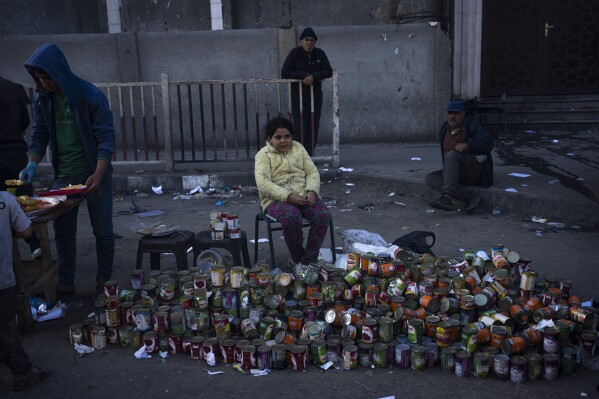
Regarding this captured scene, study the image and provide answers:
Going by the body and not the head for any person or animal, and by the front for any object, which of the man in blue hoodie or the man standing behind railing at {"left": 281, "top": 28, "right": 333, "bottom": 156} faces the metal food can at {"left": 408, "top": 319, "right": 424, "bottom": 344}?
the man standing behind railing

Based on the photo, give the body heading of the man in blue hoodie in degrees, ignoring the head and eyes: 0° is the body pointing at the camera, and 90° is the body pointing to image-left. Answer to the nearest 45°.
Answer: approximately 45°

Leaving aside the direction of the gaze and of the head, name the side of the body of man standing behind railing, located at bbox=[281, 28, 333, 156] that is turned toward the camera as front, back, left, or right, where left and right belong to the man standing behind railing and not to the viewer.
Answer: front

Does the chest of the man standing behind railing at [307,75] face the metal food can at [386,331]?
yes

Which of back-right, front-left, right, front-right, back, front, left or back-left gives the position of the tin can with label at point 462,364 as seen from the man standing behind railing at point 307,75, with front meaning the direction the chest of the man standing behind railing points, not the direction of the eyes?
front

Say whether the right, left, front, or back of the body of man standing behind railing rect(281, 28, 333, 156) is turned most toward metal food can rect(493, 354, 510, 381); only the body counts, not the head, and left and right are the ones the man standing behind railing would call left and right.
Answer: front

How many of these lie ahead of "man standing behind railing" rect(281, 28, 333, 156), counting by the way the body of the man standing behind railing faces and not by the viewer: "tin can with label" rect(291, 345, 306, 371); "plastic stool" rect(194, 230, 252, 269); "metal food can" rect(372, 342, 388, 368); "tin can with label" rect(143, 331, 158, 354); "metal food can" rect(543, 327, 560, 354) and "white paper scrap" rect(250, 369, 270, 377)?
6

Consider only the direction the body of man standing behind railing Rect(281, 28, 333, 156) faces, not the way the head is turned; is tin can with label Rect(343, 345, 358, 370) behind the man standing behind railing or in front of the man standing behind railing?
in front

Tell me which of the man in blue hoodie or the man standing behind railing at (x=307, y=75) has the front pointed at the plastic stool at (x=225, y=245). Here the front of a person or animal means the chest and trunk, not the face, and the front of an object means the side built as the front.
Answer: the man standing behind railing

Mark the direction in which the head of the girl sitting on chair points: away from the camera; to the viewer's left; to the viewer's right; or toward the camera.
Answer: toward the camera

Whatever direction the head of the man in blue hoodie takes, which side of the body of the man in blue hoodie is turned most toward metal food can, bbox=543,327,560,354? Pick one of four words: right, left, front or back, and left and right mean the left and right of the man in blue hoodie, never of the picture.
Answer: left

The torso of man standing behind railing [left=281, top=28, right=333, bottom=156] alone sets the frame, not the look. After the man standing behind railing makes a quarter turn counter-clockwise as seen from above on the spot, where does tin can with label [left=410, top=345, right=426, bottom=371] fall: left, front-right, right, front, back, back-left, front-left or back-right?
right

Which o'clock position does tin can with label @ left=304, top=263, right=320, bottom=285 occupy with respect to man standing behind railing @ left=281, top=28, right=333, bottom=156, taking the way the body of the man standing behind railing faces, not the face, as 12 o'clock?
The tin can with label is roughly at 12 o'clock from the man standing behind railing.

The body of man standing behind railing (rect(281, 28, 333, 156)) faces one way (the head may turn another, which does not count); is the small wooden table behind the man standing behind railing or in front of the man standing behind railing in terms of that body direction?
in front

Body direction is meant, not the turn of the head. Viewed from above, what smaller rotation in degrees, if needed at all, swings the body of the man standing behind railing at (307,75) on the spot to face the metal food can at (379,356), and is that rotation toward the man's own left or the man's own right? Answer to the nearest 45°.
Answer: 0° — they already face it
